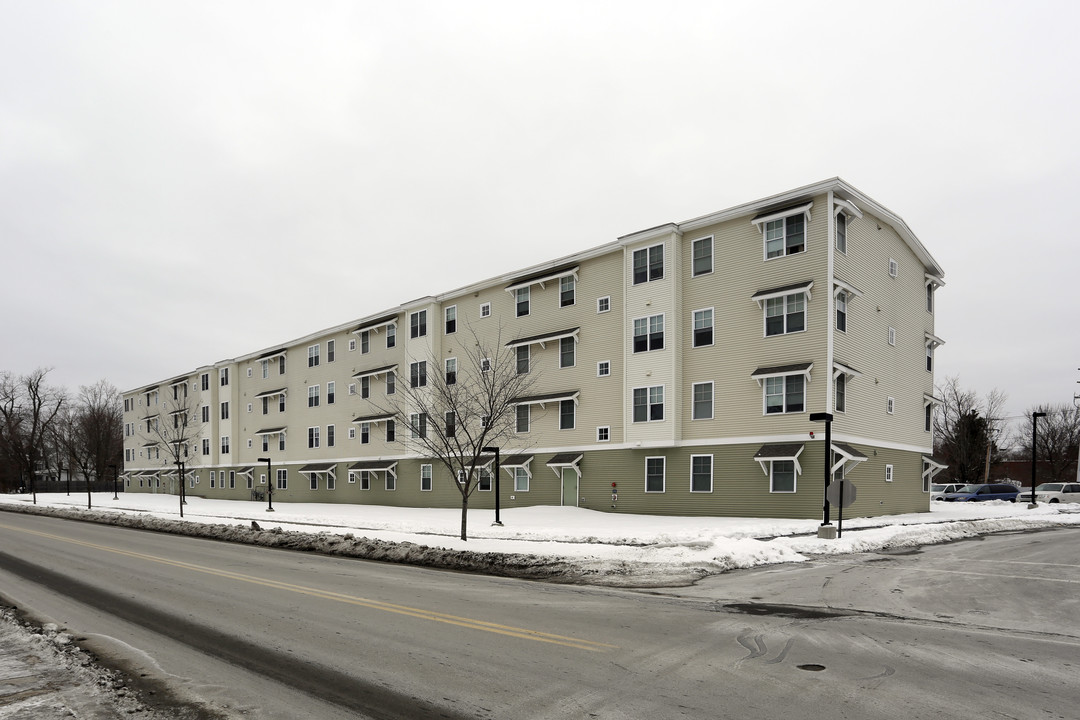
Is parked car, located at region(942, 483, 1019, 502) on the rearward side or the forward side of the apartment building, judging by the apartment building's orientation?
on the rearward side

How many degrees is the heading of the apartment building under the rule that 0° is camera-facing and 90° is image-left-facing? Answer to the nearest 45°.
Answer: approximately 45°
